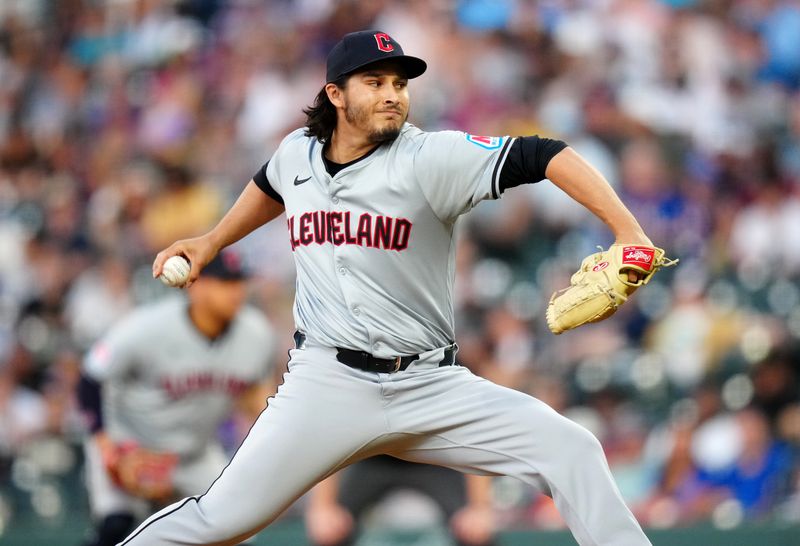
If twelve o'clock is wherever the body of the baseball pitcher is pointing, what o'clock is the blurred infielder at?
The blurred infielder is roughly at 5 o'clock from the baseball pitcher.

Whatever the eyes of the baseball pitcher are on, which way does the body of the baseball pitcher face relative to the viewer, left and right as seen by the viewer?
facing the viewer

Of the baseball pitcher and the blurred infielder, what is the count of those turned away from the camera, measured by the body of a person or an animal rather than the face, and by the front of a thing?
0

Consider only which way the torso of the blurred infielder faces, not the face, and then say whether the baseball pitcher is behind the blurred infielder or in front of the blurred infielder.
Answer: in front
